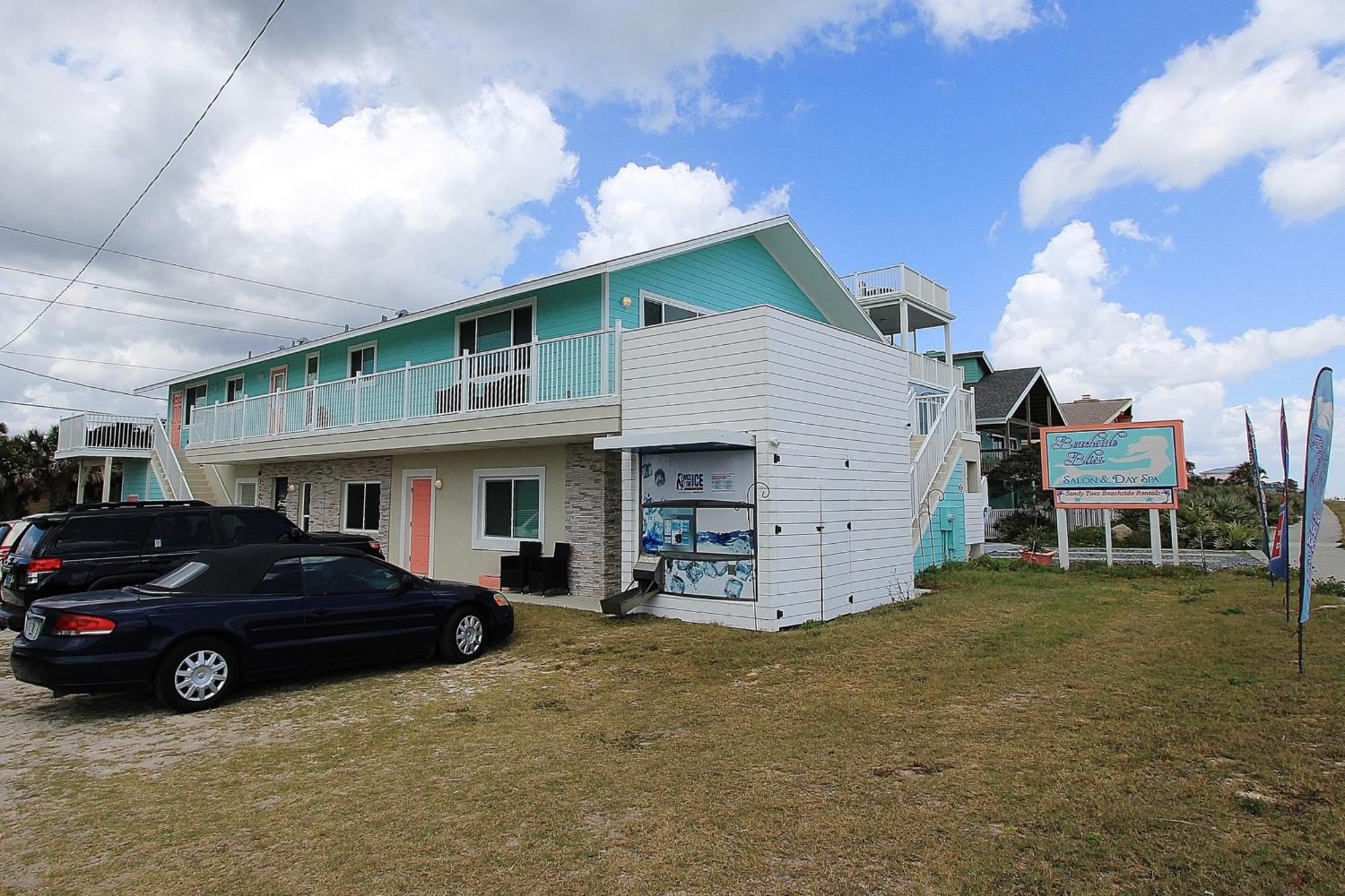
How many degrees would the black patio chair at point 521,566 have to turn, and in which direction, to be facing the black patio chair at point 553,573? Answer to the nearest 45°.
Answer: approximately 90° to its left

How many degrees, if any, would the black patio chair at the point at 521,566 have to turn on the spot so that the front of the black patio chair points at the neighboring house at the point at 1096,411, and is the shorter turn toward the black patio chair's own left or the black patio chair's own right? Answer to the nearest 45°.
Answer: approximately 180°

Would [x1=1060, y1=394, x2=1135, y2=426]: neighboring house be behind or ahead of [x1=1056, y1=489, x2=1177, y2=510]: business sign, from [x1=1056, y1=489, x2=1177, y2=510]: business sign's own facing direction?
behind

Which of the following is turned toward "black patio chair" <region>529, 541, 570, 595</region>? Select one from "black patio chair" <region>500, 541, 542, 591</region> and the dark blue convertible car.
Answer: the dark blue convertible car

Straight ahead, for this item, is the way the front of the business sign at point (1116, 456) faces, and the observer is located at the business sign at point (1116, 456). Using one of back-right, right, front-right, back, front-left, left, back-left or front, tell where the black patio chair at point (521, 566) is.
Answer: front-right

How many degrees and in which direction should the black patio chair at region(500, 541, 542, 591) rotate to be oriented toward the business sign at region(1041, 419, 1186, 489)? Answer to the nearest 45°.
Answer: approximately 135° to its left

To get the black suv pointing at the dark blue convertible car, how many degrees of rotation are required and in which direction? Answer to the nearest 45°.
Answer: approximately 135° to its right

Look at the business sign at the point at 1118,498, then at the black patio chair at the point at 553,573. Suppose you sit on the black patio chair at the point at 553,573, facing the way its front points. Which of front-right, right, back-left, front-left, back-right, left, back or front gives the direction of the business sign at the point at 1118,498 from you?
back-left

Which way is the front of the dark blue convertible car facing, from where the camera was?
facing away from the viewer and to the right of the viewer

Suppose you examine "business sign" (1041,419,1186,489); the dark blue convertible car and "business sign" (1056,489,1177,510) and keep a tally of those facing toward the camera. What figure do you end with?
2
